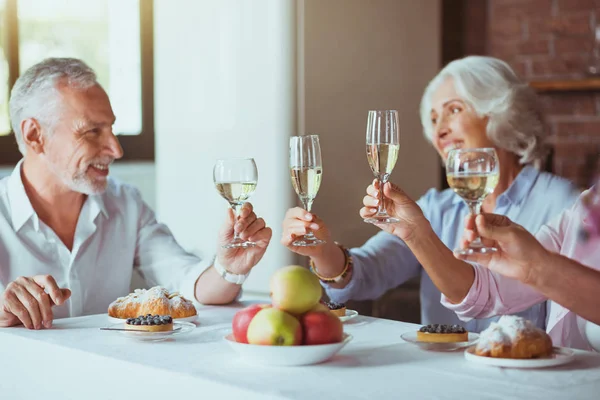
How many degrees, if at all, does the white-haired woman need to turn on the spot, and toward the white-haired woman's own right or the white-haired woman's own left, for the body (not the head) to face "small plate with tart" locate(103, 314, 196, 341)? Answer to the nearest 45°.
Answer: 0° — they already face it

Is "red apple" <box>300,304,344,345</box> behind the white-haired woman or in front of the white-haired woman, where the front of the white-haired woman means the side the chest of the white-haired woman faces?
in front

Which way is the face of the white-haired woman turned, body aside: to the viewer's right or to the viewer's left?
to the viewer's left

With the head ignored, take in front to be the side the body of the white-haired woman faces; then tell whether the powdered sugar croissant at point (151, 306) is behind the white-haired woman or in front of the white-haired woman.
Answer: in front

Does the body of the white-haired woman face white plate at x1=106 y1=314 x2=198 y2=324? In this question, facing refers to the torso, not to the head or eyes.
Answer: yes

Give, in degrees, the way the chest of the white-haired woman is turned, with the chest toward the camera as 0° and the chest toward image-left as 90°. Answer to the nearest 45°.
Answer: approximately 45°

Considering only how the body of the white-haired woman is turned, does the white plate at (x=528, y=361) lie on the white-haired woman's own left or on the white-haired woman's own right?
on the white-haired woman's own left

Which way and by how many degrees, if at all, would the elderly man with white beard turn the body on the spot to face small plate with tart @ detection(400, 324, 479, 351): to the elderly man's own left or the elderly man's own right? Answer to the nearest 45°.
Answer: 0° — they already face it
